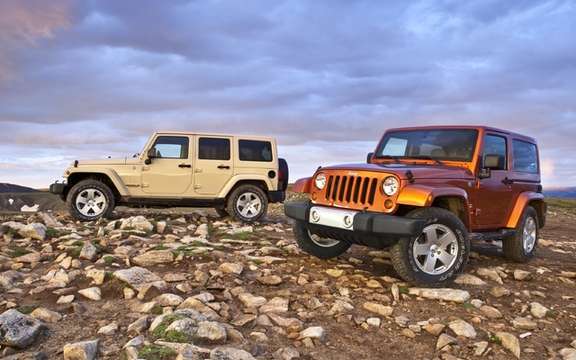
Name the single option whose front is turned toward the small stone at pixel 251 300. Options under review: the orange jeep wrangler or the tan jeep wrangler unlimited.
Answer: the orange jeep wrangler

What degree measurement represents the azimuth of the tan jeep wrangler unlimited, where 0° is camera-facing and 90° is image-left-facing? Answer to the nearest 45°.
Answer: approximately 90°

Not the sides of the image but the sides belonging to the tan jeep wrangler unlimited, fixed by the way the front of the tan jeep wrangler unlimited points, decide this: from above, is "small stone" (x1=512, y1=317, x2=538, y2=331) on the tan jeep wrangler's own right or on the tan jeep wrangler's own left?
on the tan jeep wrangler's own left

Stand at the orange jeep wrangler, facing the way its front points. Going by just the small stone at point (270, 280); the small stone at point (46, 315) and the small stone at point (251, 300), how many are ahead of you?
3

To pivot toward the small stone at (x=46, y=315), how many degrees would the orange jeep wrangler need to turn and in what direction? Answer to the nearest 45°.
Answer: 0° — it already faces it

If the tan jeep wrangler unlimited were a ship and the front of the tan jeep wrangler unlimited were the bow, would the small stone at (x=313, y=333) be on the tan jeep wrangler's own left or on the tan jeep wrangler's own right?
on the tan jeep wrangler's own left

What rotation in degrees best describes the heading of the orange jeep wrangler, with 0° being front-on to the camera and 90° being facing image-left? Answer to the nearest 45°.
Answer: approximately 45°

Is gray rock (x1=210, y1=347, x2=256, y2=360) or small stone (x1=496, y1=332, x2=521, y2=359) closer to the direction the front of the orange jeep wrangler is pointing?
the gray rock

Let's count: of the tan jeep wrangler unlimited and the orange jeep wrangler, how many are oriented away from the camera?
0

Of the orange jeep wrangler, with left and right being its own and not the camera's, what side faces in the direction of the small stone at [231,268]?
front

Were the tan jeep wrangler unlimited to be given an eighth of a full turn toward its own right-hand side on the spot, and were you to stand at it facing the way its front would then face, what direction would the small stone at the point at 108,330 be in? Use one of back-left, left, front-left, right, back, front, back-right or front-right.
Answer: back-left

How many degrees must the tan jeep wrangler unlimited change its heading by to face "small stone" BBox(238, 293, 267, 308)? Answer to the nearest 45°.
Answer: approximately 90° to its left

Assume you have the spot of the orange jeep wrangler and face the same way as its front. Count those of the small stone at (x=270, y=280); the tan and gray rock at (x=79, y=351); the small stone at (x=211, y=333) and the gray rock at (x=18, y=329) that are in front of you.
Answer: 4

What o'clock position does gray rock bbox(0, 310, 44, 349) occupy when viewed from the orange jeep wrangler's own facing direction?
The gray rock is roughly at 12 o'clock from the orange jeep wrangler.
